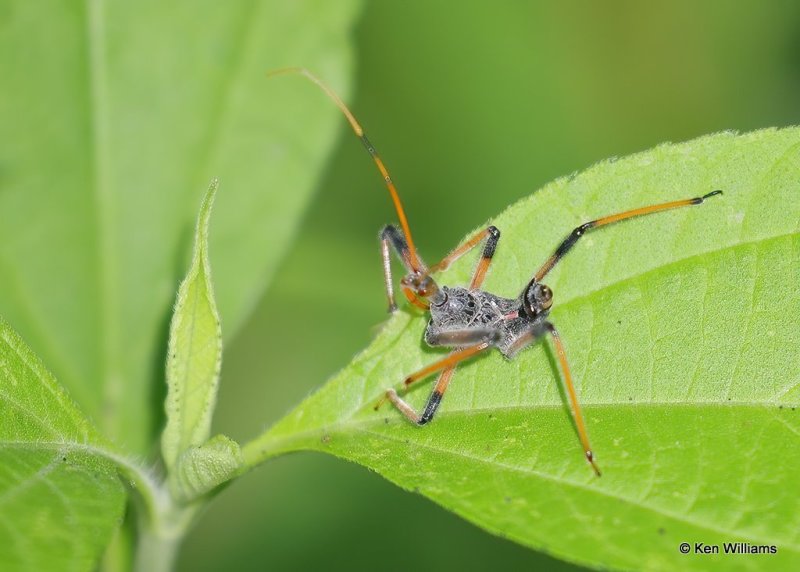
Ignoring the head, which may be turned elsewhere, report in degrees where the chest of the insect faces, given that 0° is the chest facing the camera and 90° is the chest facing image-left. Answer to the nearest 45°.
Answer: approximately 90°

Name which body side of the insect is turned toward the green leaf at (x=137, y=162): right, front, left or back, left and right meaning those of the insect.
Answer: front
